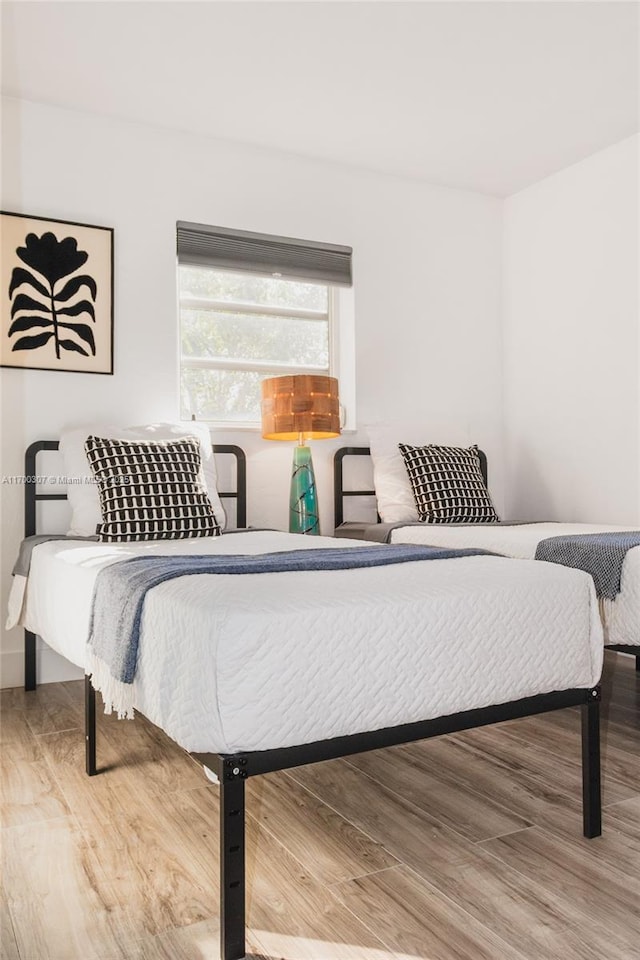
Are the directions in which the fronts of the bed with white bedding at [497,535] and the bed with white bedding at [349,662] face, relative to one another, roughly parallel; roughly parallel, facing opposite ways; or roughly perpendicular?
roughly parallel

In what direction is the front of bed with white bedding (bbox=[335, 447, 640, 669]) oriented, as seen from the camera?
facing the viewer and to the right of the viewer

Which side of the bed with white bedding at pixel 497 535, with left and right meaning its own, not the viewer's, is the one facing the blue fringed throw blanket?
right

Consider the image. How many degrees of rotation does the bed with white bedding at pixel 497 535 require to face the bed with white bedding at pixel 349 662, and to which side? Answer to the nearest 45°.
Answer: approximately 45° to its right

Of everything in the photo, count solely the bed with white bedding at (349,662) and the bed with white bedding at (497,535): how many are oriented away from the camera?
0

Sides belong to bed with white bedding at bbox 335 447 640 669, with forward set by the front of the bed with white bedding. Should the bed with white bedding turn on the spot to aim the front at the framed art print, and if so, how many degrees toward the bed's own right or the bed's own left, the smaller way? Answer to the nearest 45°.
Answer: approximately 135° to the bed's own right

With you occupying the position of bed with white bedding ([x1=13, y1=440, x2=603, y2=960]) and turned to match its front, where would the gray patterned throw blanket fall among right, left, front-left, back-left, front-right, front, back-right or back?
left

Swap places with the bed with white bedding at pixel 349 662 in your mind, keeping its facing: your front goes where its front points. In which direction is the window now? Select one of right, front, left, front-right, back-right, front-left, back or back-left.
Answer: back-left

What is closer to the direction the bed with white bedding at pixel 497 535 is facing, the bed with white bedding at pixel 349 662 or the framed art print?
the bed with white bedding
